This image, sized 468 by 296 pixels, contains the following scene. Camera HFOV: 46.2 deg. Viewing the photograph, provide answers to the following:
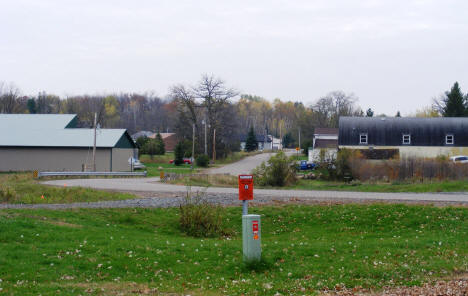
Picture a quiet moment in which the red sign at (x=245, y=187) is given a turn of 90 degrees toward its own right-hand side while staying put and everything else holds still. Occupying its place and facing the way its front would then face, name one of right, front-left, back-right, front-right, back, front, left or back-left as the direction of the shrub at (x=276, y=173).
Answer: right

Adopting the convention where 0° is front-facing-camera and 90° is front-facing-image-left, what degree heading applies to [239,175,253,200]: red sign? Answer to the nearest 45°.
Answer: approximately 0°

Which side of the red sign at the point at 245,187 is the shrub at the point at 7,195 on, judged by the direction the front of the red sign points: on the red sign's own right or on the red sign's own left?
on the red sign's own right

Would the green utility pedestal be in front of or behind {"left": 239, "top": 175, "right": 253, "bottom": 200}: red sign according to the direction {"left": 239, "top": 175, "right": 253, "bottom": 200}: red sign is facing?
in front
